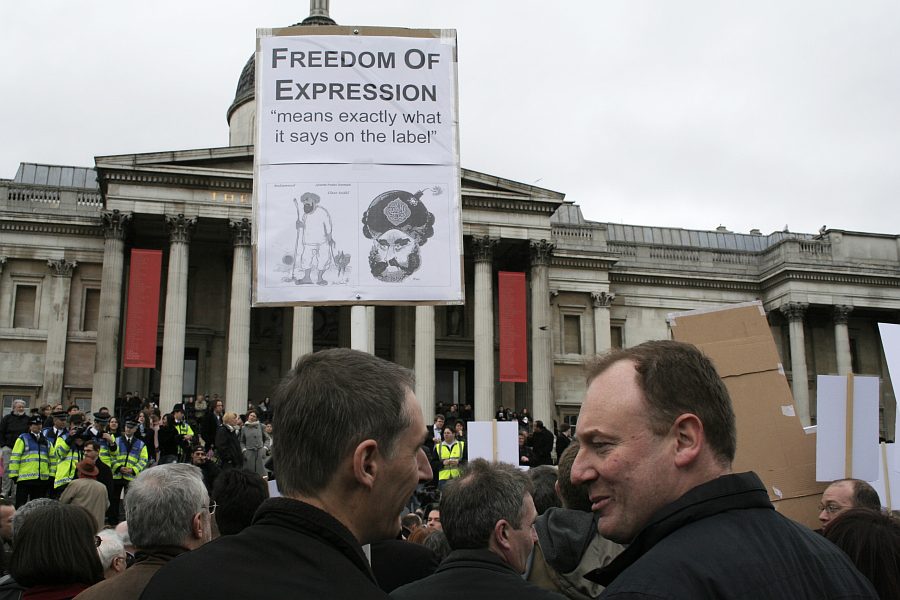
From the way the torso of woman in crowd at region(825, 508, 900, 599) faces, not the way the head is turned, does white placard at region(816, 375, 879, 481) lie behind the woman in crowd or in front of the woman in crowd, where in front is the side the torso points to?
in front

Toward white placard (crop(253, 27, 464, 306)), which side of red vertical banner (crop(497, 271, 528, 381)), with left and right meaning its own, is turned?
front

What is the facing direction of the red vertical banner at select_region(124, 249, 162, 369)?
toward the camera

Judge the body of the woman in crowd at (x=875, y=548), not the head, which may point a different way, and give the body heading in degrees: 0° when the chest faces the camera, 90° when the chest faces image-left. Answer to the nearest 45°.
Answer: approximately 180°

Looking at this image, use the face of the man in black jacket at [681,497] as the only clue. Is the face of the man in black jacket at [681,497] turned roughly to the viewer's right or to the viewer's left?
to the viewer's left

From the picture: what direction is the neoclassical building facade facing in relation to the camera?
toward the camera

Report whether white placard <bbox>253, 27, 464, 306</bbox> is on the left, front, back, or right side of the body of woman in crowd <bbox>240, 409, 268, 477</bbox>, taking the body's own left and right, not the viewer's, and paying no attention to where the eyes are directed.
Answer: front

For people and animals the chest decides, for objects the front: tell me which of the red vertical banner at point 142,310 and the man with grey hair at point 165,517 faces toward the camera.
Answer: the red vertical banner

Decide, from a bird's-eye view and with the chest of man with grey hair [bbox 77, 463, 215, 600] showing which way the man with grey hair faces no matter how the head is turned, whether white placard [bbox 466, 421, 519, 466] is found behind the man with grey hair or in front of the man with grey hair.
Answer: in front

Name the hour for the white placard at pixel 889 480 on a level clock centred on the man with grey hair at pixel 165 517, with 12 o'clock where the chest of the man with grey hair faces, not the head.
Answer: The white placard is roughly at 1 o'clock from the man with grey hair.

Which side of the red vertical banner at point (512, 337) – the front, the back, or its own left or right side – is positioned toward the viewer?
front

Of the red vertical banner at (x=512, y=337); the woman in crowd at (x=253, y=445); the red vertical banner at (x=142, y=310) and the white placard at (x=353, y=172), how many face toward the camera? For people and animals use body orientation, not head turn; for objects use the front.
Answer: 4

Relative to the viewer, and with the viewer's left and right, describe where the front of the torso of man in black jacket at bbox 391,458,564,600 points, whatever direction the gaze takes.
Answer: facing away from the viewer and to the right of the viewer

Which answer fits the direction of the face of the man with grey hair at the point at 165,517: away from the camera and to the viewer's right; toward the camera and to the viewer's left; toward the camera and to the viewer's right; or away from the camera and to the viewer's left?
away from the camera and to the viewer's right
